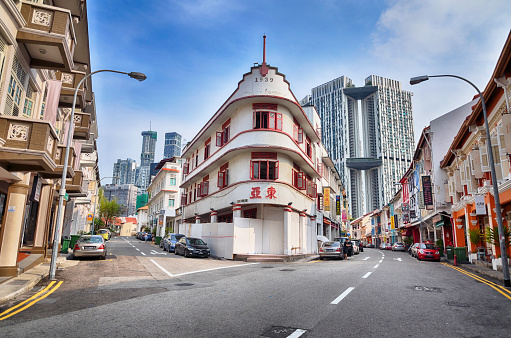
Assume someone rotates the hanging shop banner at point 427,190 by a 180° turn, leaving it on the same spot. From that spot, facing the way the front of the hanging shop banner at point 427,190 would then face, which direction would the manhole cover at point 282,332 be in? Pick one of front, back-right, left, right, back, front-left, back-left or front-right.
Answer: back

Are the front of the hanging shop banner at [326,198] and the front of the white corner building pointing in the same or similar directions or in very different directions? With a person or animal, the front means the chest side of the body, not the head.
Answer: same or similar directions

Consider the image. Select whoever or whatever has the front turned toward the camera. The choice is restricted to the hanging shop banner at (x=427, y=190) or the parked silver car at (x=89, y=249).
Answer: the hanging shop banner

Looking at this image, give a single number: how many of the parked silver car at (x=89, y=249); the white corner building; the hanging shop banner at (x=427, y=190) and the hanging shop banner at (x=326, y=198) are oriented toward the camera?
3

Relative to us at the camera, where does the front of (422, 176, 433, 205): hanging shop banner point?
facing the viewer

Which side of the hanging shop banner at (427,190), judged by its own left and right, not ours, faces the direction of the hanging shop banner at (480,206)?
front

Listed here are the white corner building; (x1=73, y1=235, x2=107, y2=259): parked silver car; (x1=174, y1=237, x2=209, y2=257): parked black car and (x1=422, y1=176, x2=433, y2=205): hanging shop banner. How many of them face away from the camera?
1

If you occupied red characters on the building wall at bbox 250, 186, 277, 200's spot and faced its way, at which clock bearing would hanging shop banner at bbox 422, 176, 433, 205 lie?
The hanging shop banner is roughly at 8 o'clock from the red characters on the building wall.

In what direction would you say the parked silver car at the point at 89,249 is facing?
away from the camera

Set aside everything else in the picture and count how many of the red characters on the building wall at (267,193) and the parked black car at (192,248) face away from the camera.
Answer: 0

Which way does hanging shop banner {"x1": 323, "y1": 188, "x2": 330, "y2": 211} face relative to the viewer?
toward the camera

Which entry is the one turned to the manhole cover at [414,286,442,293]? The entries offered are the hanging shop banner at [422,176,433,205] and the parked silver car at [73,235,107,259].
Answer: the hanging shop banner

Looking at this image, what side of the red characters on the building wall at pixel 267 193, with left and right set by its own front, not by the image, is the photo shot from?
front
